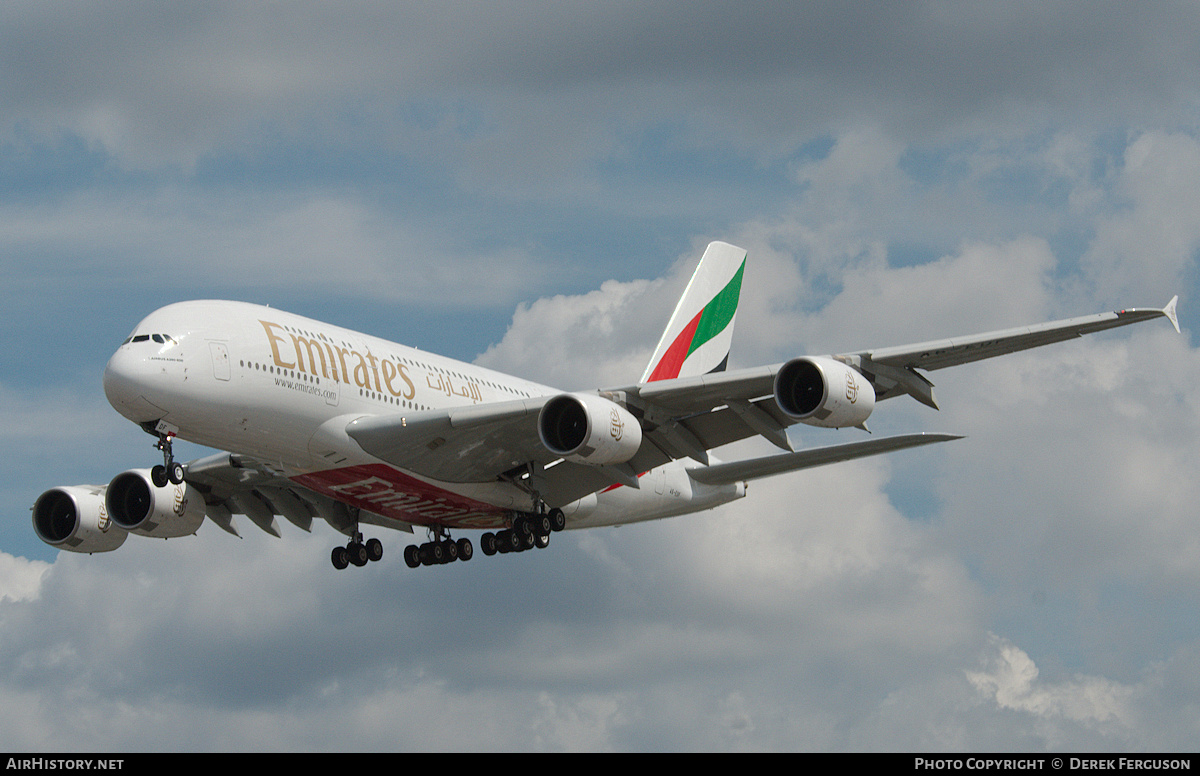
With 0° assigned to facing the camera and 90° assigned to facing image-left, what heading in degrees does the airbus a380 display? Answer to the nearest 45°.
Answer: approximately 45°
